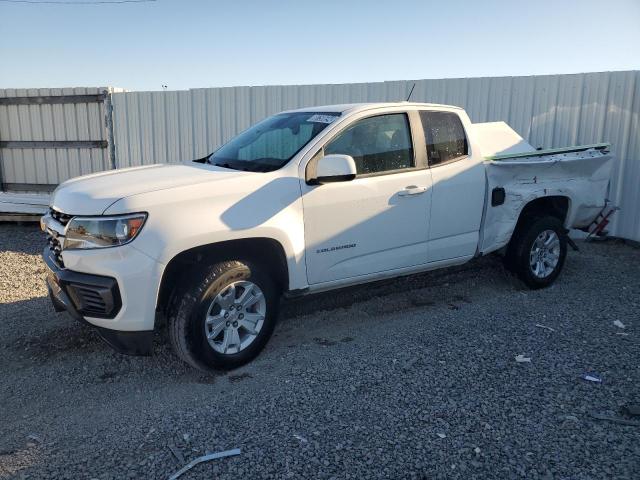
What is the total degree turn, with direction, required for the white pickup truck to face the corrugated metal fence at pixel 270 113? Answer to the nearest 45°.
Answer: approximately 135° to its right

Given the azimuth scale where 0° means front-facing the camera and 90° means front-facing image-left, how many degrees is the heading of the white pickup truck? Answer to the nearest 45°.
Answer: approximately 45°
